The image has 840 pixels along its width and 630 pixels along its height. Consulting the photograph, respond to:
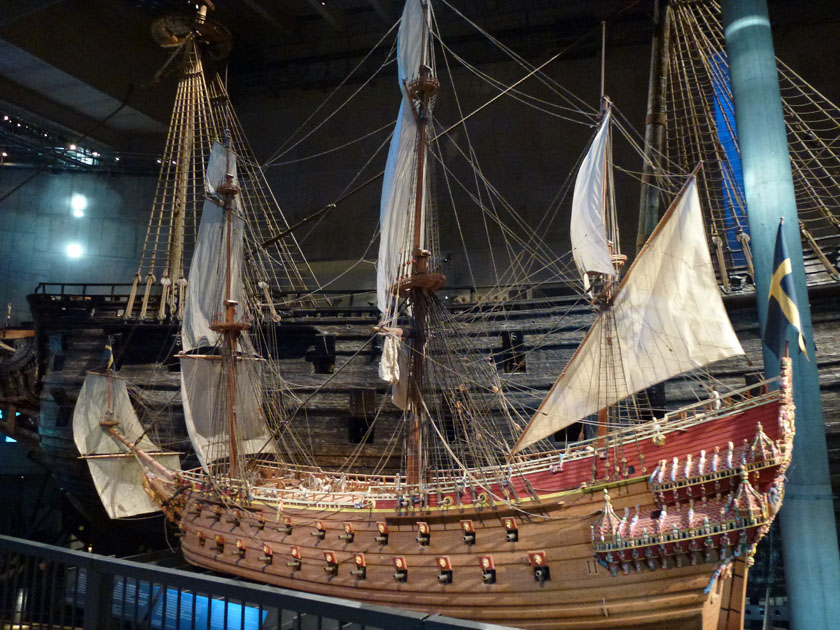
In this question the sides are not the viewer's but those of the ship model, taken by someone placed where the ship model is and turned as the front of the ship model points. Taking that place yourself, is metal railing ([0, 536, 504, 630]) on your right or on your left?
on your left

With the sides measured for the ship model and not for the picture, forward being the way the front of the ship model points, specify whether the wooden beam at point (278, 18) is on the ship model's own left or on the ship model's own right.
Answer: on the ship model's own right

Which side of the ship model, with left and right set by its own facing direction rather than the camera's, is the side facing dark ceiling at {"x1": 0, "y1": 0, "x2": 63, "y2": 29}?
front

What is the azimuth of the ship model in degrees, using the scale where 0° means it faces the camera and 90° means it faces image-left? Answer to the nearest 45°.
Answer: approximately 90°
